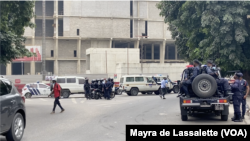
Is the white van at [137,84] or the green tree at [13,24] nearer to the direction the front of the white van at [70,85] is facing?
the white van

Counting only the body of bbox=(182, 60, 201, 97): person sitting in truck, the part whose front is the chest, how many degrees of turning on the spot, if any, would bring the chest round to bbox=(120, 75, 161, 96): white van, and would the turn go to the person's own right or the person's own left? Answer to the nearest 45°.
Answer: approximately 90° to the person's own right

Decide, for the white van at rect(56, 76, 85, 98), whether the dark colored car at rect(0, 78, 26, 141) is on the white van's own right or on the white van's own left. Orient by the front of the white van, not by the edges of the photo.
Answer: on the white van's own right
